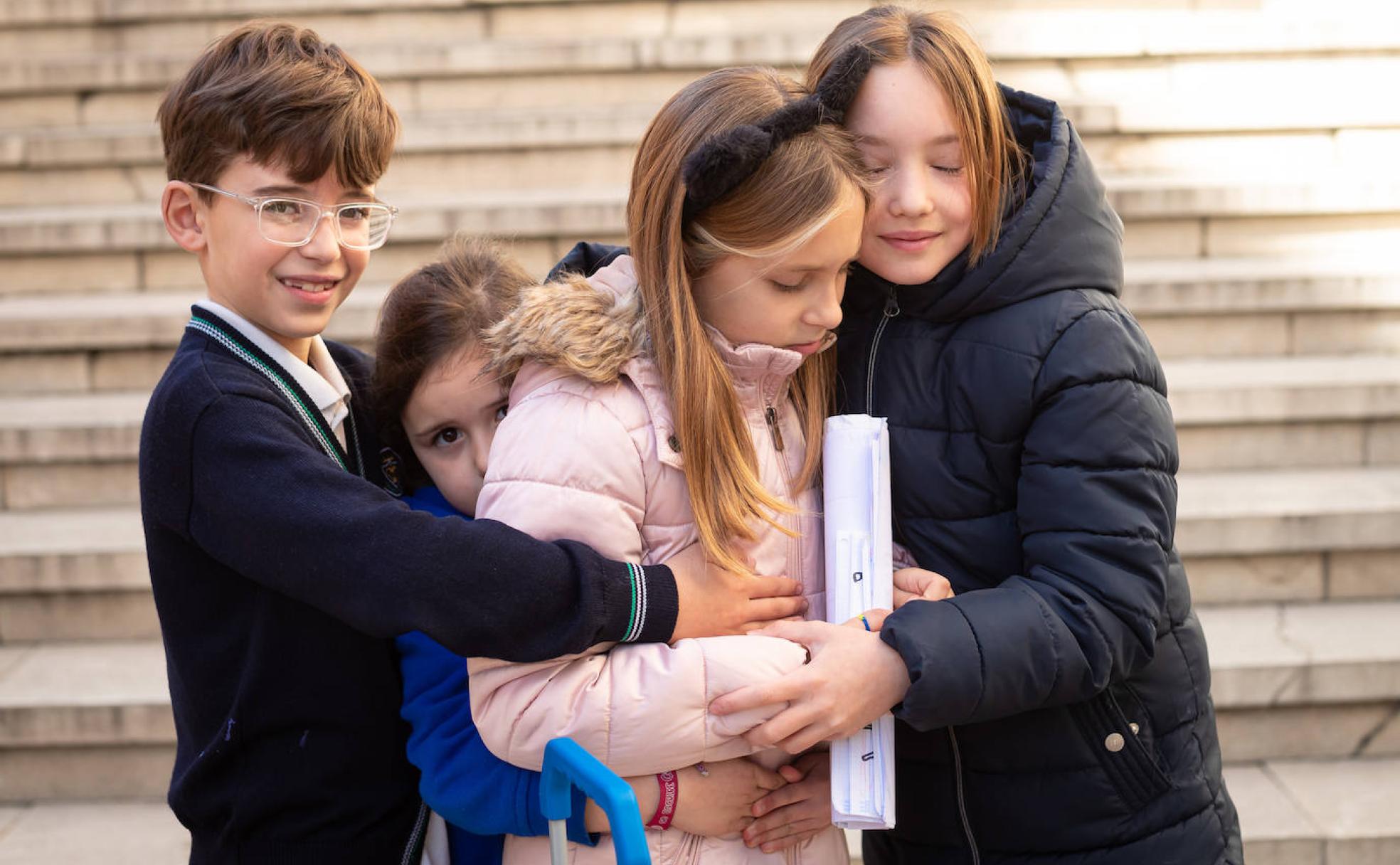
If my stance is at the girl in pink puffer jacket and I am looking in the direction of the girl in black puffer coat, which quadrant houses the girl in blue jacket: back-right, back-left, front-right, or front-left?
back-left

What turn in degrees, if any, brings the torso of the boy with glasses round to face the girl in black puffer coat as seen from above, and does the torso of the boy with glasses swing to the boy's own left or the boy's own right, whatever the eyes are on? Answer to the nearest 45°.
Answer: approximately 45° to the boy's own left

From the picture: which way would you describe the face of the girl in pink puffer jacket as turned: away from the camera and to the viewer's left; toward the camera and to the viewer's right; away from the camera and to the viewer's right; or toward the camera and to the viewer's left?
toward the camera and to the viewer's right

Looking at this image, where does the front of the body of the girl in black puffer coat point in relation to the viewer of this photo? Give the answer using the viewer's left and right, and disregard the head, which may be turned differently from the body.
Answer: facing the viewer and to the left of the viewer

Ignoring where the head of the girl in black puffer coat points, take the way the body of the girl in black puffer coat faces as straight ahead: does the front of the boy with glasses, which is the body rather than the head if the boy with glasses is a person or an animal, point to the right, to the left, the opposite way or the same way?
to the left

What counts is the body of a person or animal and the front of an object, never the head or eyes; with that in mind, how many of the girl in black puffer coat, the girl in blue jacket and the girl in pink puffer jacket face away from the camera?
0

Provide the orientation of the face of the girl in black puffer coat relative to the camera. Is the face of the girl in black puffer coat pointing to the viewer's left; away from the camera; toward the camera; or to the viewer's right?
toward the camera

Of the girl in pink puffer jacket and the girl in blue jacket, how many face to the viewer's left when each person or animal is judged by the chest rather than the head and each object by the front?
0

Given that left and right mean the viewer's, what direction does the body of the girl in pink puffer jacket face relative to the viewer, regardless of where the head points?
facing the viewer and to the right of the viewer
